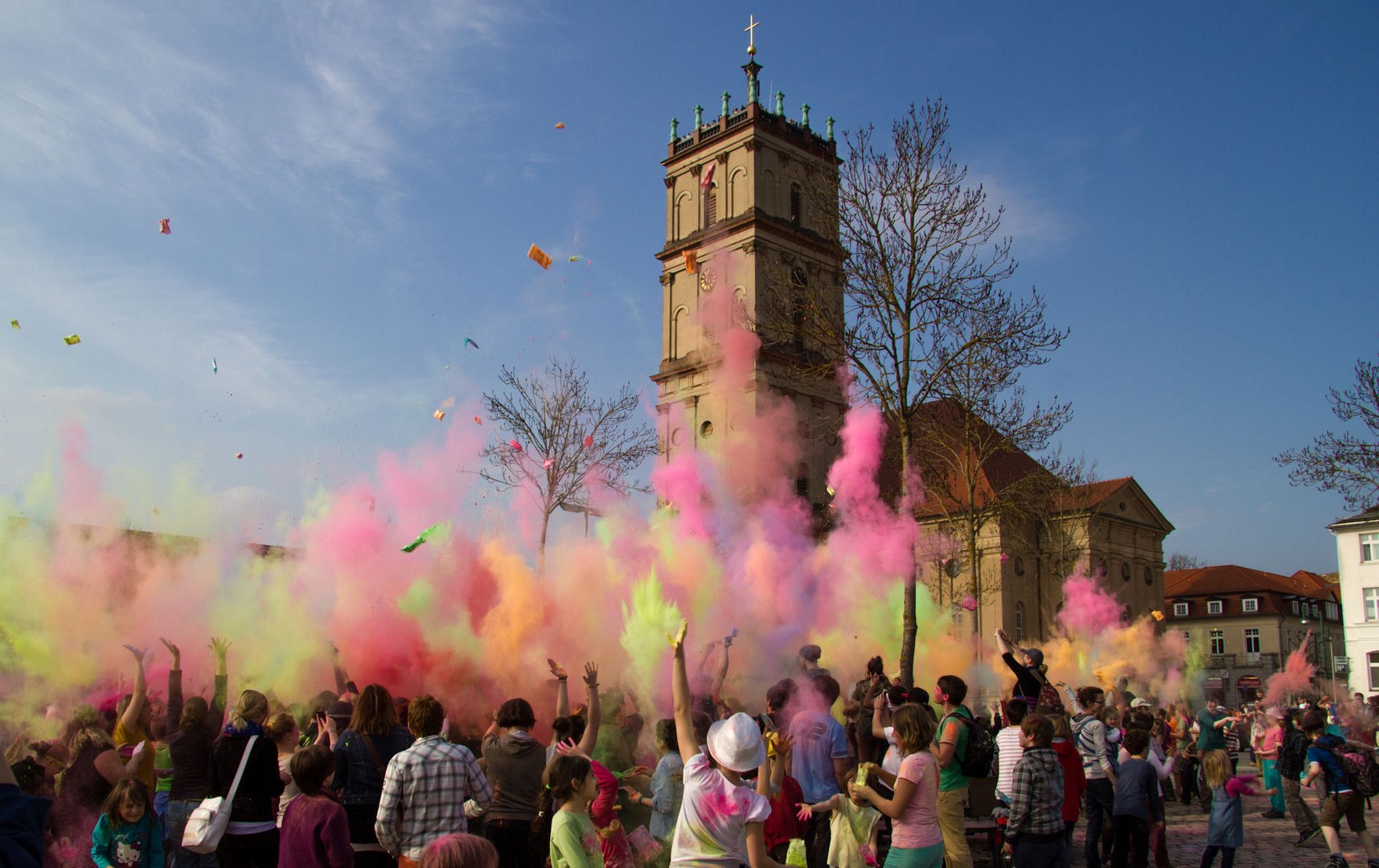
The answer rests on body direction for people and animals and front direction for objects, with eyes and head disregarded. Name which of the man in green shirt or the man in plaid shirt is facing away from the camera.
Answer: the man in plaid shirt

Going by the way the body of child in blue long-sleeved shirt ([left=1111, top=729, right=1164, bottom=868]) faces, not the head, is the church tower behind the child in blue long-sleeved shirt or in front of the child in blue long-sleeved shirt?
in front

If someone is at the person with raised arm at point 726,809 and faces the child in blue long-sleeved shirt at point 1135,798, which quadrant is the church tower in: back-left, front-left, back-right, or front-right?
front-left

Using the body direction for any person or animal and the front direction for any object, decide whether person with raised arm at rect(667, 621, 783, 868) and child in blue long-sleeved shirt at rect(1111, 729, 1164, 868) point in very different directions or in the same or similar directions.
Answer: same or similar directions

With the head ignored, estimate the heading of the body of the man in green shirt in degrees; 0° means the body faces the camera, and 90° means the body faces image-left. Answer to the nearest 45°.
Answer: approximately 90°

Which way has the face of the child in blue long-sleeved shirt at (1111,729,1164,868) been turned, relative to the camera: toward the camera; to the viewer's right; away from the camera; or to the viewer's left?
away from the camera

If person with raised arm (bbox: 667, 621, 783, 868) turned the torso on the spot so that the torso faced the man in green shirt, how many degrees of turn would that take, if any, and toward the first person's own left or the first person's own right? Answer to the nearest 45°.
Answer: approximately 45° to the first person's own right

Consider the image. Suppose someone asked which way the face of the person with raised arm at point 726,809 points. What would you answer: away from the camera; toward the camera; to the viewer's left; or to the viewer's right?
away from the camera

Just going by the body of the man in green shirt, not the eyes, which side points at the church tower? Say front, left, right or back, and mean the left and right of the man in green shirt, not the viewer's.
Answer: right

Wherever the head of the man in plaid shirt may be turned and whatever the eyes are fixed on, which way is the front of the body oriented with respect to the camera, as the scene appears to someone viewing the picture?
away from the camera

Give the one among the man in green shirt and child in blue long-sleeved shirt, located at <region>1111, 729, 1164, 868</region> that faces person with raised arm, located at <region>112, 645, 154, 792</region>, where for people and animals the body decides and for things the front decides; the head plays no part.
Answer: the man in green shirt

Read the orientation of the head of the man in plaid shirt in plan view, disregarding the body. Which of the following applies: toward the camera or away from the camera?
away from the camera

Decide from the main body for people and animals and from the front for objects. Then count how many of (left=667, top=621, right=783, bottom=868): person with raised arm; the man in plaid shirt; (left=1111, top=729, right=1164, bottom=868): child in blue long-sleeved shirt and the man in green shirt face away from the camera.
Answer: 3

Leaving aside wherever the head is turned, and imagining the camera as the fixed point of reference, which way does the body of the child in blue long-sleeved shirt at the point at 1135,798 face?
away from the camera

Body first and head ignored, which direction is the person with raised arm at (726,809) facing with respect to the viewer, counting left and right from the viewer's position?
facing away from the viewer

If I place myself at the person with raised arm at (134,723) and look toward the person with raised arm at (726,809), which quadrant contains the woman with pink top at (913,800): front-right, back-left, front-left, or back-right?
front-left
